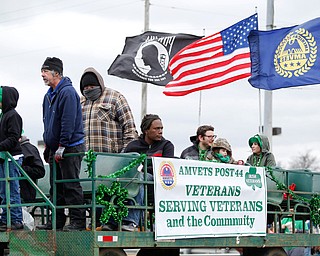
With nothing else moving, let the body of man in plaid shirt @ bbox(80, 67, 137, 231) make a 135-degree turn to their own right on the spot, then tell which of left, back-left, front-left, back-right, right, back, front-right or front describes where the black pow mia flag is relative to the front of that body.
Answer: front

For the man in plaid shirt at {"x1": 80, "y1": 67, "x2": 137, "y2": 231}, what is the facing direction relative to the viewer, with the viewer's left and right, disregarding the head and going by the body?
facing the viewer and to the left of the viewer
